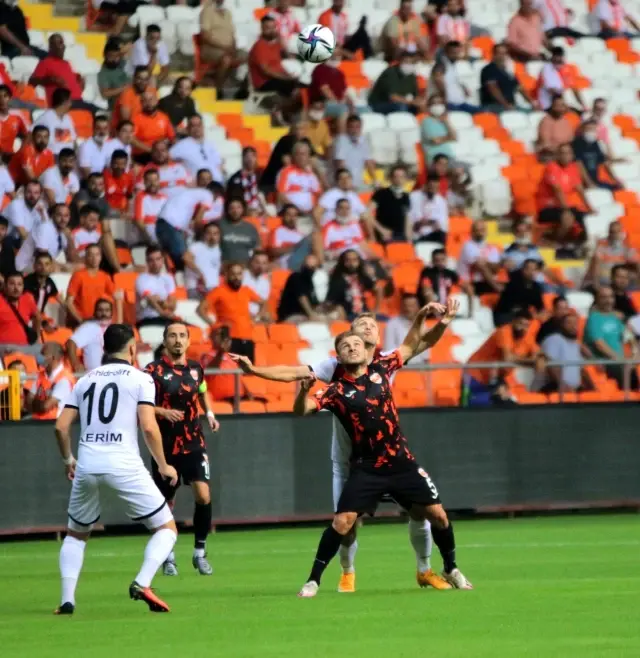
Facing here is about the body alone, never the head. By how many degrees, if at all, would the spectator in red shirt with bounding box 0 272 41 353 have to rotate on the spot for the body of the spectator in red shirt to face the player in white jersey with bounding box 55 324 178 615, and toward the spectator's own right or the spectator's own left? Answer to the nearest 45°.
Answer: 0° — they already face them

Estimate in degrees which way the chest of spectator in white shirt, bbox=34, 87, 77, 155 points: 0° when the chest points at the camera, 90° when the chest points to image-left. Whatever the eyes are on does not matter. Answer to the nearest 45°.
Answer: approximately 315°

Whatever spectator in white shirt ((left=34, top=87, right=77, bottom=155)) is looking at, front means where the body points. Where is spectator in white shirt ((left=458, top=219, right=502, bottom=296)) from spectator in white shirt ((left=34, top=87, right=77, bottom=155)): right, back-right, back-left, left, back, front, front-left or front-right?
front-left

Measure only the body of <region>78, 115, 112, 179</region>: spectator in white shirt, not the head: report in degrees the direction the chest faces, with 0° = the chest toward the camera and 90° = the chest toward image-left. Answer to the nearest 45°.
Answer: approximately 315°

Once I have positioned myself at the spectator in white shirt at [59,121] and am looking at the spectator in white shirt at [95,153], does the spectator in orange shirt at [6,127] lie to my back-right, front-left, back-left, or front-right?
back-right

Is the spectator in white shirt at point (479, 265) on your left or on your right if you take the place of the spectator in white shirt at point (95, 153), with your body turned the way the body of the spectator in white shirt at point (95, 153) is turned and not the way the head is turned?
on your left

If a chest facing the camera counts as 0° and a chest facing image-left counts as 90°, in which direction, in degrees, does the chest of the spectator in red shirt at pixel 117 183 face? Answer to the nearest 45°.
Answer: approximately 0°

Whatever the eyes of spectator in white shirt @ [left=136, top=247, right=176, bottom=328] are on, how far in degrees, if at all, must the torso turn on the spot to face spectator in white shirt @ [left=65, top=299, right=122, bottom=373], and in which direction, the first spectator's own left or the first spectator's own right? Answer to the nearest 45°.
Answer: approximately 45° to the first spectator's own right

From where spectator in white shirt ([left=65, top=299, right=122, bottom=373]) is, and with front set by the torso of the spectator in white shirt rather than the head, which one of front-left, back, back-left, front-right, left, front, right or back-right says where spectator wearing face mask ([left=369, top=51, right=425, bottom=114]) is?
left
